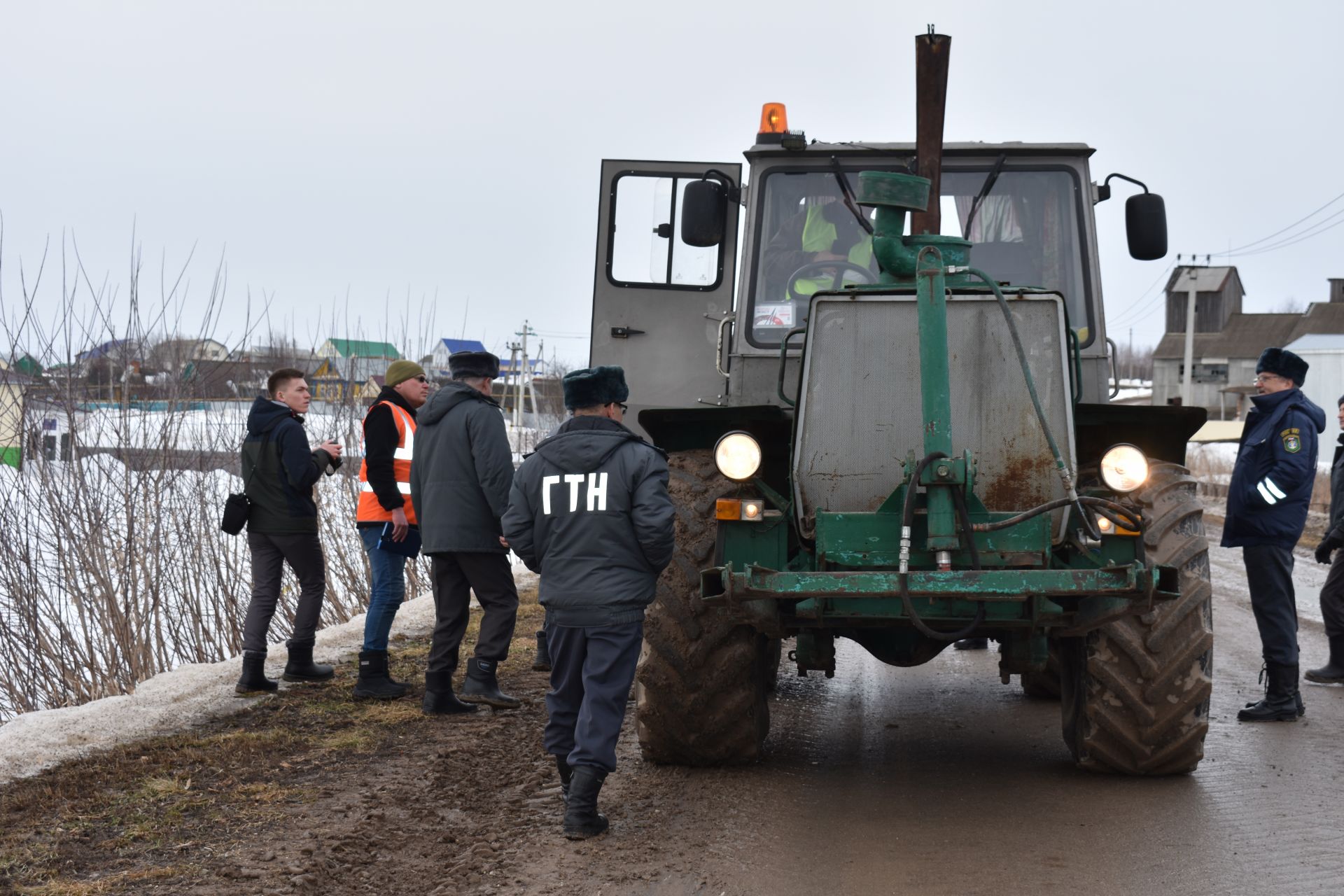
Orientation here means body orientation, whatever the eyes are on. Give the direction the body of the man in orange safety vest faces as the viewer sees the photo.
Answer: to the viewer's right

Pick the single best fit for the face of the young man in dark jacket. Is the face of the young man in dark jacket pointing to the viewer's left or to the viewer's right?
to the viewer's right

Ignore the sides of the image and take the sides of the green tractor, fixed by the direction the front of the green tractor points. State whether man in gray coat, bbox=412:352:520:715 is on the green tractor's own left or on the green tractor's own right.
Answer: on the green tractor's own right

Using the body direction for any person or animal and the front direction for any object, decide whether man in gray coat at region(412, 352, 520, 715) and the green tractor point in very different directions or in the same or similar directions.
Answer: very different directions

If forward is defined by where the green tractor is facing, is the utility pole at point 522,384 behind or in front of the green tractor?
behind

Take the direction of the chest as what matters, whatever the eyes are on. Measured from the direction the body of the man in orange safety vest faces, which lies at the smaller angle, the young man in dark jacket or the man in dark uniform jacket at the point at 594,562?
the man in dark uniform jacket

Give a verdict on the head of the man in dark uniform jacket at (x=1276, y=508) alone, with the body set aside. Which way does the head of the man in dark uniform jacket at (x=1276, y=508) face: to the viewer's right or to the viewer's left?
to the viewer's left

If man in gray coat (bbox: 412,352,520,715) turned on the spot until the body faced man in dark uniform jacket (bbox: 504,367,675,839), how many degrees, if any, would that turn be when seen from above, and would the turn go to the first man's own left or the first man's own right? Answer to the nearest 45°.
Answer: approximately 135° to the first man's own right

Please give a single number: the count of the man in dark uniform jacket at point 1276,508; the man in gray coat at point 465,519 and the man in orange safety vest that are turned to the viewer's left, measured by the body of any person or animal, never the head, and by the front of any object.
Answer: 1

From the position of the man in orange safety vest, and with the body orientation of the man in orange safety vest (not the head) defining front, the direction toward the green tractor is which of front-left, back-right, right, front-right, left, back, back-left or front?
front-right

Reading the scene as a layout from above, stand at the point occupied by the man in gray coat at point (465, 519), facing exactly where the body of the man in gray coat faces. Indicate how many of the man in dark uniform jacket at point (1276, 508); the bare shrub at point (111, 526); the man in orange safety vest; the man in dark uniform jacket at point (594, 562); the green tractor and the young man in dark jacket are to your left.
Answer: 3
